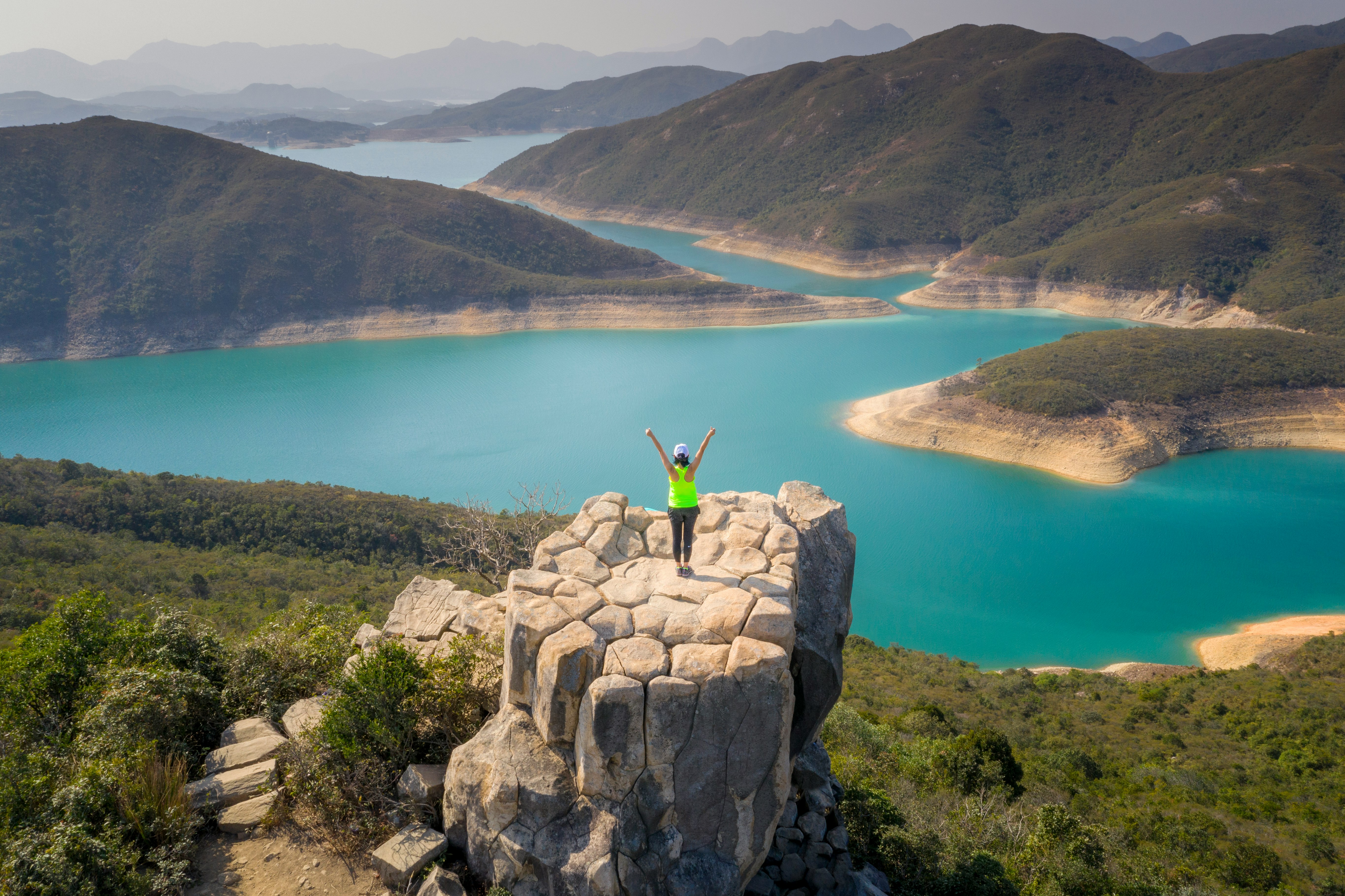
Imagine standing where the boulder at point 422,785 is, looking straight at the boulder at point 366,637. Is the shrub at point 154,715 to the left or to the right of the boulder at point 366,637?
left

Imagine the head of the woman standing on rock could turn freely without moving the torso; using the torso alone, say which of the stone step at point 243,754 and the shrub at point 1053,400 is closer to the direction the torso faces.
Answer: the shrub

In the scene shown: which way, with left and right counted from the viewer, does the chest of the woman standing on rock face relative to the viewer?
facing away from the viewer

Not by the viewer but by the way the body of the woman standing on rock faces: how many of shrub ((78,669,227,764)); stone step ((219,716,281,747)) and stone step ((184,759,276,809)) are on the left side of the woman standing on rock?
3

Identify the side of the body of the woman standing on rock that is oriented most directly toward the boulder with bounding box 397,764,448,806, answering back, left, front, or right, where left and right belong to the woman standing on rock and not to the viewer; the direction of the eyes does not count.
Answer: left

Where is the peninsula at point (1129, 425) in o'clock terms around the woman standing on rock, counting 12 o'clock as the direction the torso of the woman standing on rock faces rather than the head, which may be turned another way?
The peninsula is roughly at 1 o'clock from the woman standing on rock.

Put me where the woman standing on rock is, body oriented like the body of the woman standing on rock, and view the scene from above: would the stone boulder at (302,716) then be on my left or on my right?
on my left

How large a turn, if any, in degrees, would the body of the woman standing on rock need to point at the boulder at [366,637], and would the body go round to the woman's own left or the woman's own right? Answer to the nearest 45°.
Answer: approximately 45° to the woman's own left

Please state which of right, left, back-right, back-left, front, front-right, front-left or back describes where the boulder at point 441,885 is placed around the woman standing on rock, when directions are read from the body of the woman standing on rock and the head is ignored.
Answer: back-left

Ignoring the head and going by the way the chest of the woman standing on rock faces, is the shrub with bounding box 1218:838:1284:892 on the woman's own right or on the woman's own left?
on the woman's own right

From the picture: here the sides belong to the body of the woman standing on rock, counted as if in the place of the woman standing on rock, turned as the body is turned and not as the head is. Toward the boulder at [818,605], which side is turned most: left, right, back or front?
right

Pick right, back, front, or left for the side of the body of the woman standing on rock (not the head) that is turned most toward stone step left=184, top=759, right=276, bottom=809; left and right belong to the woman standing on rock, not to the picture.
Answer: left

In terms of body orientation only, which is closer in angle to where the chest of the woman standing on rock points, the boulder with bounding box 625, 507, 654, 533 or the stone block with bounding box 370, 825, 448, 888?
the boulder

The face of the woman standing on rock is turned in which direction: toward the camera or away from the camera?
away from the camera
